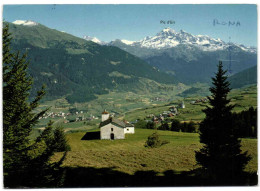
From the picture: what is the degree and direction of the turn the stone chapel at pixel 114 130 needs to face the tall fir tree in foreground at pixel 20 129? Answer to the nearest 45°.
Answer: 0° — it already faces it

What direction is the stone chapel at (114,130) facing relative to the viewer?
toward the camera

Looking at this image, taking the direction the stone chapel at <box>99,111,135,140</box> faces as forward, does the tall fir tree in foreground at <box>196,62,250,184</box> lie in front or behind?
in front
